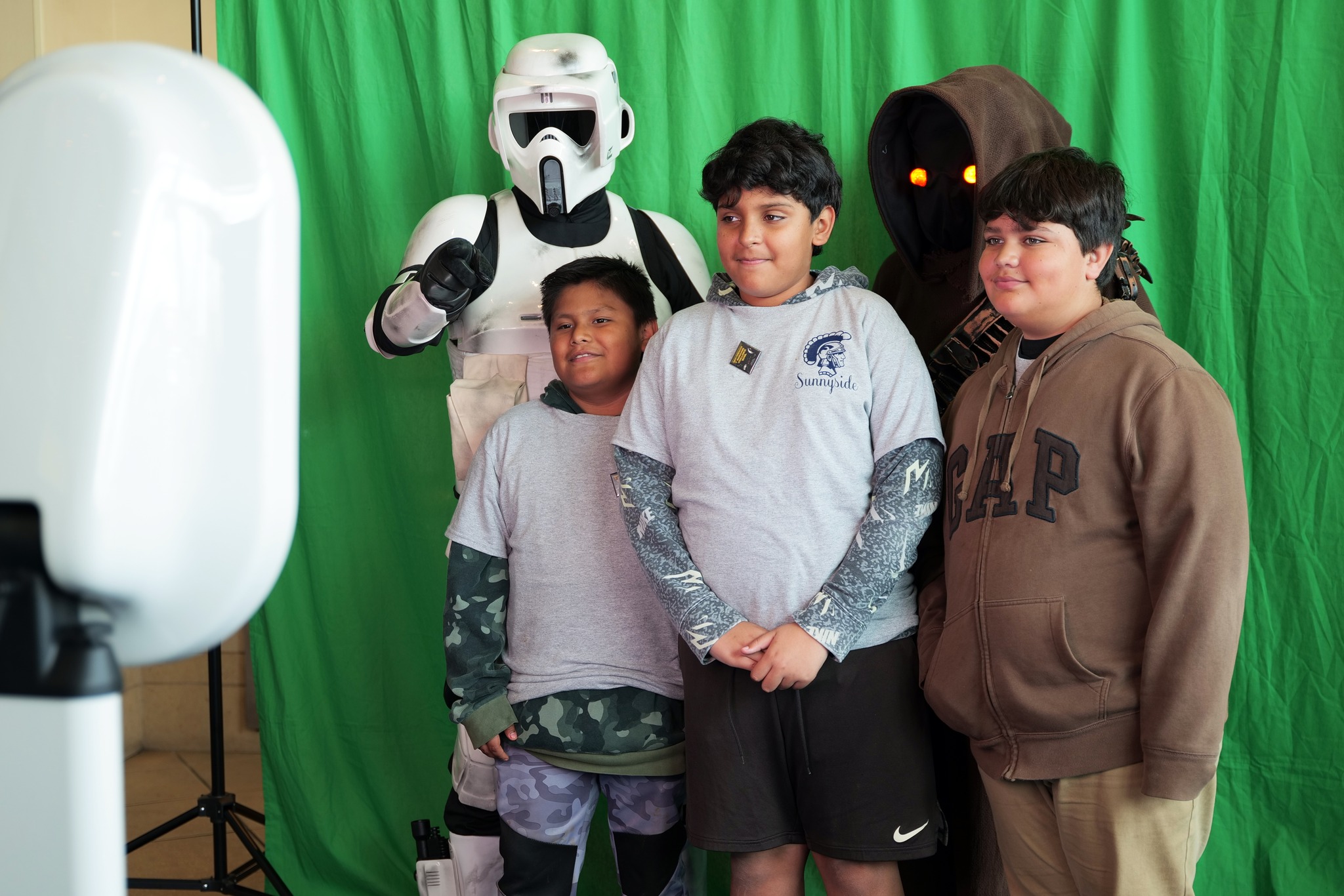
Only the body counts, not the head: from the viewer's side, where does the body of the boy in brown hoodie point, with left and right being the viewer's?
facing the viewer and to the left of the viewer

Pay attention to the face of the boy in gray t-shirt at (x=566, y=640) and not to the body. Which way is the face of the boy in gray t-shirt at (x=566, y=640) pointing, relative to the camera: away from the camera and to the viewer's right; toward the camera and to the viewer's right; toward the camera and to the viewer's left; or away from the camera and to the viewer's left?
toward the camera and to the viewer's left

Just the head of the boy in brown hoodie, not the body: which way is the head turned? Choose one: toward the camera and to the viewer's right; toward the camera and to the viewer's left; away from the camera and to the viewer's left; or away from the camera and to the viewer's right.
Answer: toward the camera and to the viewer's left

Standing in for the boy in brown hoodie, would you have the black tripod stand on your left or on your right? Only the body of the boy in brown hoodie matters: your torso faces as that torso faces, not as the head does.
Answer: on your right

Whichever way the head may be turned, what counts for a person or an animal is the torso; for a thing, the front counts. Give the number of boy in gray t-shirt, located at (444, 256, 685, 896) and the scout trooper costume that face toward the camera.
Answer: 2

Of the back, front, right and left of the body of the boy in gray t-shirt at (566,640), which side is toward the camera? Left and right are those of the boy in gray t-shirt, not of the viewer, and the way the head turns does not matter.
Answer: front

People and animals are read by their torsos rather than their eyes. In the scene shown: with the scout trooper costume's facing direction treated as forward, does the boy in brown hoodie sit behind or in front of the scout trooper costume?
in front

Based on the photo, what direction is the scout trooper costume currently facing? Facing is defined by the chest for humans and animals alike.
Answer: toward the camera

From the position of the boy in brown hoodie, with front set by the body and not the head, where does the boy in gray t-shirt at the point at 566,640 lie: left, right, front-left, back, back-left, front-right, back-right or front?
front-right

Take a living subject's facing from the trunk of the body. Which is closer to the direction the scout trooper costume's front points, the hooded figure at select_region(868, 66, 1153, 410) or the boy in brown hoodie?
the boy in brown hoodie
